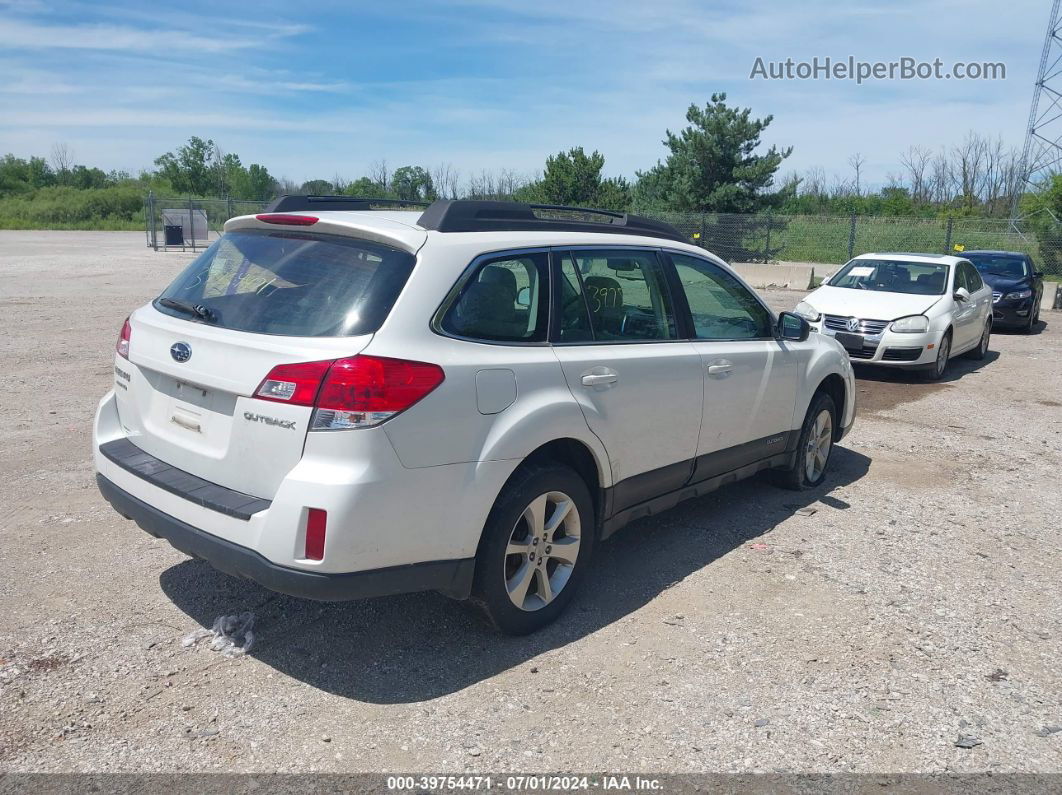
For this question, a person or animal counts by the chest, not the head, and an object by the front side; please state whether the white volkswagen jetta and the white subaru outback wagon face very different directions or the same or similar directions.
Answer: very different directions

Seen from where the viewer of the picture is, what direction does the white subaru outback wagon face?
facing away from the viewer and to the right of the viewer

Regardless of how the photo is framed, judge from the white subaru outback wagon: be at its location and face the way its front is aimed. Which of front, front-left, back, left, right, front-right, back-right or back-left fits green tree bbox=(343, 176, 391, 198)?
front-left

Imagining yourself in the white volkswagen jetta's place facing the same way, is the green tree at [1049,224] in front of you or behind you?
behind

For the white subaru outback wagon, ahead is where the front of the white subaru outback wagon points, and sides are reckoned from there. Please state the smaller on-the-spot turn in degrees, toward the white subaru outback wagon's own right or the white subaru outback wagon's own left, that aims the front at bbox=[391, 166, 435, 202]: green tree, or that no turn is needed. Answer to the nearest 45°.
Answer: approximately 45° to the white subaru outback wagon's own left

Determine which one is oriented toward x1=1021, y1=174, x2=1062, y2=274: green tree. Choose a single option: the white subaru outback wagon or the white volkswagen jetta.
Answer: the white subaru outback wagon

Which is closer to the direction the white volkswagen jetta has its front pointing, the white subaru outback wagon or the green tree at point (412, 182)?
the white subaru outback wagon

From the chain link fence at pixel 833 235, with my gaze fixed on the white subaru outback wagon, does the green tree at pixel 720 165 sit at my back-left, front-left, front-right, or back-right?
back-right

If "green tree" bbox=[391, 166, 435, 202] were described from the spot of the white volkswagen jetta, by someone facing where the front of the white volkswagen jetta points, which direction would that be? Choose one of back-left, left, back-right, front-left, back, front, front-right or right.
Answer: right

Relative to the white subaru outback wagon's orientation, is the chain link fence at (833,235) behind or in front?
in front

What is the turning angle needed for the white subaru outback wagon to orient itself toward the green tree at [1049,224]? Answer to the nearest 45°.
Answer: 0° — it already faces it

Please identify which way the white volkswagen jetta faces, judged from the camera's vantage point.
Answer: facing the viewer and to the left of the viewer

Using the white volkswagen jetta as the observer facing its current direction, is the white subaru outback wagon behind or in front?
in front

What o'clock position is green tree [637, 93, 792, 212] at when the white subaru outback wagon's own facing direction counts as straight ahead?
The green tree is roughly at 11 o'clock from the white subaru outback wagon.

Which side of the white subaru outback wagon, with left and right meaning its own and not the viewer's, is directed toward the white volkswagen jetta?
front
